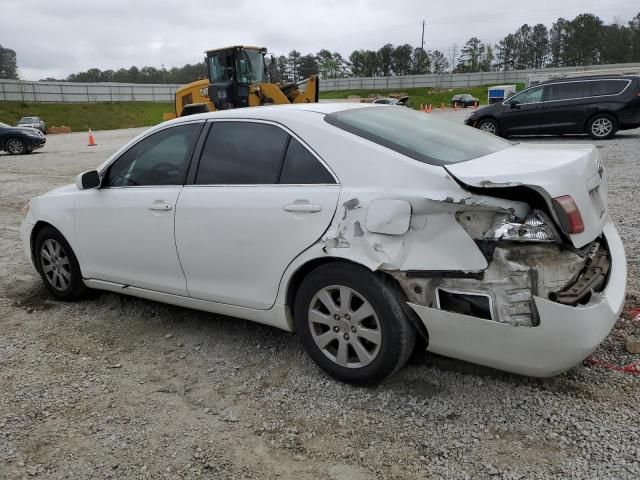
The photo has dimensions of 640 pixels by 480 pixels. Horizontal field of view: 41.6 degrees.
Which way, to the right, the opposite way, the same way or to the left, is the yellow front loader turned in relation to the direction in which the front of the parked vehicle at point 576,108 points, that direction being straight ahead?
the opposite way

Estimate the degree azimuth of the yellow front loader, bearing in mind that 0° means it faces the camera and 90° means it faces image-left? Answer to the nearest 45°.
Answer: approximately 315°

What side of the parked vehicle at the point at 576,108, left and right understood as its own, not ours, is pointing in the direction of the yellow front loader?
front

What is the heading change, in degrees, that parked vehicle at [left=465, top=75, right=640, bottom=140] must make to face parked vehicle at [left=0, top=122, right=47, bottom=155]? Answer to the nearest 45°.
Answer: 0° — it already faces it

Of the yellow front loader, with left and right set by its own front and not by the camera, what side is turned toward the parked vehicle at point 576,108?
front

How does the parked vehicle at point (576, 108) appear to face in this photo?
to the viewer's left
